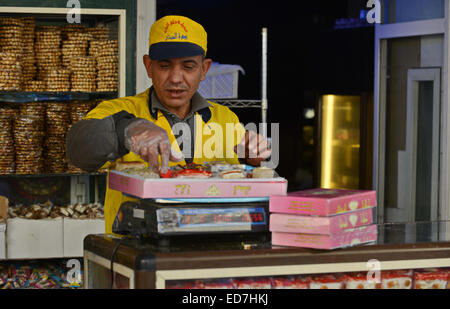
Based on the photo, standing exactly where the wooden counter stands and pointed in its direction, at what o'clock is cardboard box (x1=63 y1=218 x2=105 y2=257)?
The cardboard box is roughly at 5 o'clock from the wooden counter.

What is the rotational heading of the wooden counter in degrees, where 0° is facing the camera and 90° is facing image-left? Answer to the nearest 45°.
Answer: approximately 0°

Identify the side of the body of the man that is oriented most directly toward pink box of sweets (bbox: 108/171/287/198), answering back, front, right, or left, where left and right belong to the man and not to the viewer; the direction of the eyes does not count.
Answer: front

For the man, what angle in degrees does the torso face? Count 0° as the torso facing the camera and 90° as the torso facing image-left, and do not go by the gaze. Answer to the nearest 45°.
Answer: approximately 0°

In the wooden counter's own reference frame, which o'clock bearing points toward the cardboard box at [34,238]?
The cardboard box is roughly at 5 o'clock from the wooden counter.

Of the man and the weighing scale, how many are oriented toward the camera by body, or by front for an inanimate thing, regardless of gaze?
2

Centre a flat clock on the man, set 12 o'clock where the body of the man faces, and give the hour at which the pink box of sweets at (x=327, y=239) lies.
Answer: The pink box of sweets is roughly at 11 o'clock from the man.

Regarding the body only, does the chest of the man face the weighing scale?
yes
